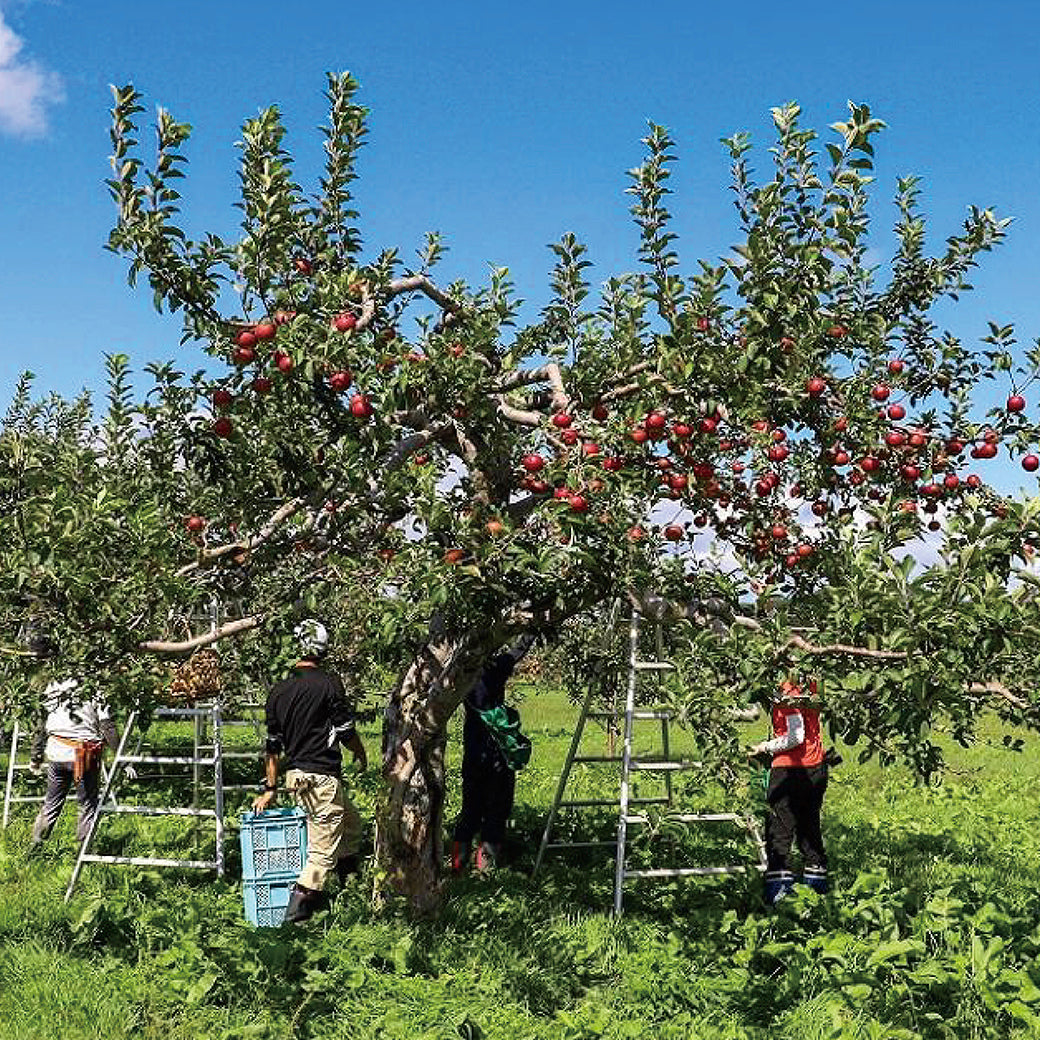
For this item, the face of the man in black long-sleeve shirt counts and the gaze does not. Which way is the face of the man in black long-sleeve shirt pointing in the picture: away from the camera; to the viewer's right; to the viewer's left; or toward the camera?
away from the camera

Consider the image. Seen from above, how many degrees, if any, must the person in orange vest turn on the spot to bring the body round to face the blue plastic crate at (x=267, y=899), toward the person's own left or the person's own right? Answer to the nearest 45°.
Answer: approximately 45° to the person's own left
